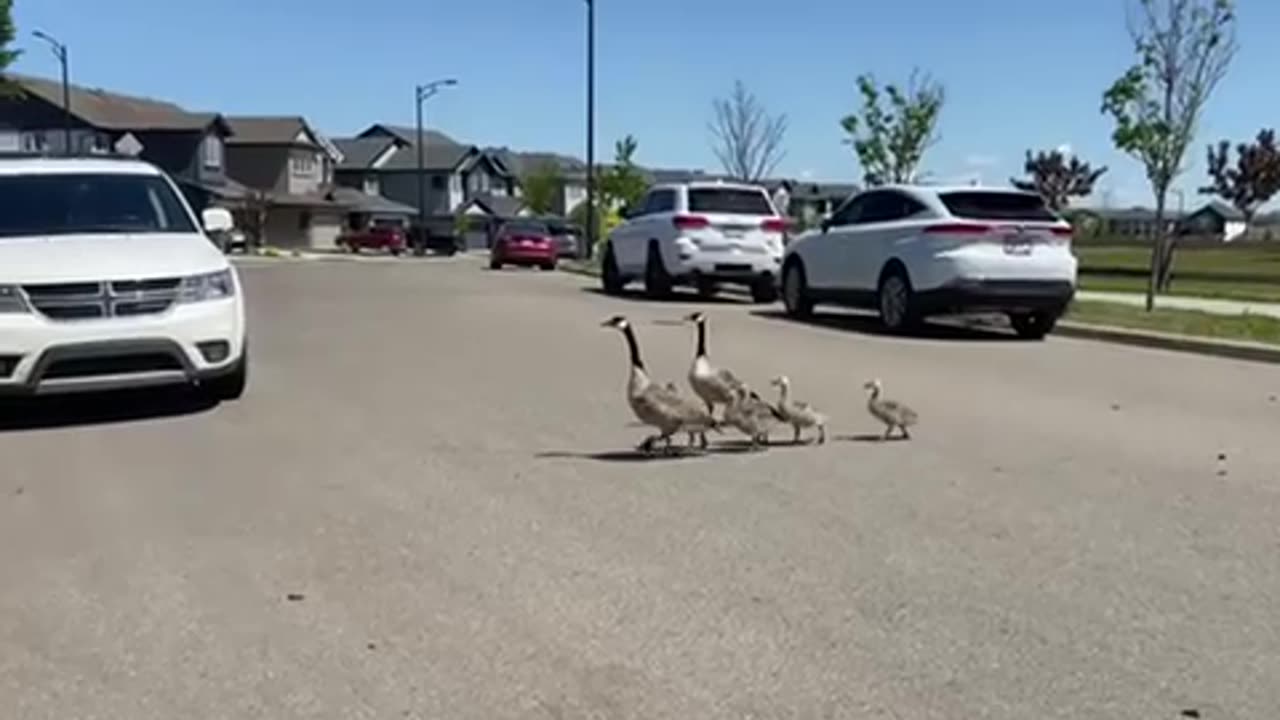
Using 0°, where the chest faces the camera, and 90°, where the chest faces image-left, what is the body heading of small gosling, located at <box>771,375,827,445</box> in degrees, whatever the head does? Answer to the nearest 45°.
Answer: approximately 90°

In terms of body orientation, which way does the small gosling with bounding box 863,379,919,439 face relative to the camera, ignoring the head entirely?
to the viewer's left

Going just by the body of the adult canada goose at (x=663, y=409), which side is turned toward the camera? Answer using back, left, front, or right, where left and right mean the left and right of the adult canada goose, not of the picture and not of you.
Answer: left

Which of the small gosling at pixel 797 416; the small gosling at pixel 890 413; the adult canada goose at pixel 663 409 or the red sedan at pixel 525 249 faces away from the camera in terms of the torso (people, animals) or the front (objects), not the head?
the red sedan

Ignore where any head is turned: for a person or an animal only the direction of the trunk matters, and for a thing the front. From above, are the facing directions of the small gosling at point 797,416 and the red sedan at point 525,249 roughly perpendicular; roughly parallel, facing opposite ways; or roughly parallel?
roughly perpendicular

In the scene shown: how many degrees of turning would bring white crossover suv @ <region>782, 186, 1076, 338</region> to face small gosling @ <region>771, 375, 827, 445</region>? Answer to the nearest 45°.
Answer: approximately 135° to its left

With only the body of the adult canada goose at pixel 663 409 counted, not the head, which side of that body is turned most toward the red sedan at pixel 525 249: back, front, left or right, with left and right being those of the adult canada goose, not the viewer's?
right

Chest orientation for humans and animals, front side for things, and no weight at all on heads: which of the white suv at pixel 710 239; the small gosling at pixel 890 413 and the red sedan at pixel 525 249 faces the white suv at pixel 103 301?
the small gosling

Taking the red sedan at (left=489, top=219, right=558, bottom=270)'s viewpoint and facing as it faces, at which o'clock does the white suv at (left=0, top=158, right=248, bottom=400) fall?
The white suv is roughly at 6 o'clock from the red sedan.

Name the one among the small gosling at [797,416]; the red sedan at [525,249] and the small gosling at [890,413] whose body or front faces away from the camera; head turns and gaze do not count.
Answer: the red sedan

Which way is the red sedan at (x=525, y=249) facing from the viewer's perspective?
away from the camera
